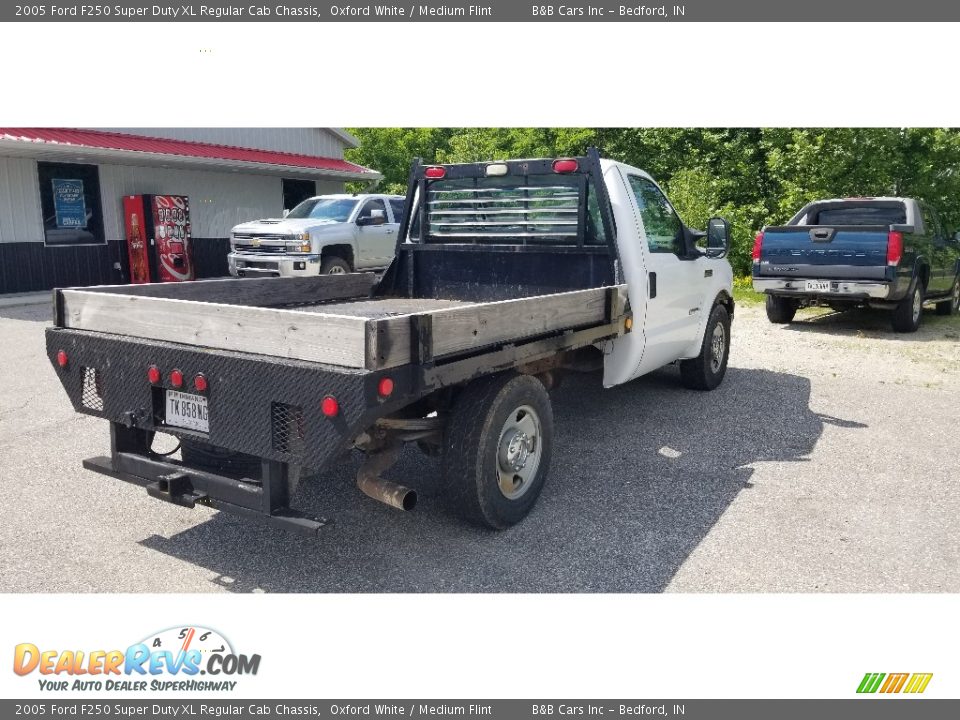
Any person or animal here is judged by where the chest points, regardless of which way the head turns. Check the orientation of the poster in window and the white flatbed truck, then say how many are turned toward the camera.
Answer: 1

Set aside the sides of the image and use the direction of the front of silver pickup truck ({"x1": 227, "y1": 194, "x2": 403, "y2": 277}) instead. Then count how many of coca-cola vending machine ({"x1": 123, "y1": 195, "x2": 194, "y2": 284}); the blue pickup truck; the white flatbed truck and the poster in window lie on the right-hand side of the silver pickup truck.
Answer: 2

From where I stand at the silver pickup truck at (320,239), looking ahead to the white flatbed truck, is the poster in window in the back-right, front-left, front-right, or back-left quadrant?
back-right

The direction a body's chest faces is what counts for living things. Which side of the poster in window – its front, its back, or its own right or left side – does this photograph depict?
front

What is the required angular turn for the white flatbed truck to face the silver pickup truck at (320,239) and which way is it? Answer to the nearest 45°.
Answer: approximately 45° to its left

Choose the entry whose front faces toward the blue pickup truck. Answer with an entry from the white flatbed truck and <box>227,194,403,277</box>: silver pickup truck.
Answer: the white flatbed truck

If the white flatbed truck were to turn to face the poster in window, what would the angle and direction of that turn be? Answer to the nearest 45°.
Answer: approximately 90° to its left

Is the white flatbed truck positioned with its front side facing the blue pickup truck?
yes

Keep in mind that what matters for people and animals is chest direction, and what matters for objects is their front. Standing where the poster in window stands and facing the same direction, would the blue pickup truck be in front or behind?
in front

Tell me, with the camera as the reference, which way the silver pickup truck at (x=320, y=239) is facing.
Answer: facing the viewer and to the left of the viewer

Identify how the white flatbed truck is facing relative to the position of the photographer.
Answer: facing away from the viewer and to the right of the viewer

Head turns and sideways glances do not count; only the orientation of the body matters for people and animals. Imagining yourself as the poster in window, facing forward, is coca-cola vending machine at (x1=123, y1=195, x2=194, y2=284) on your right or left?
on your left
